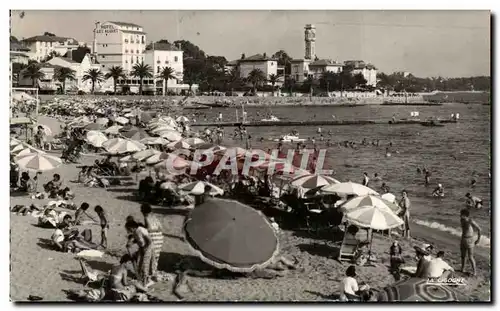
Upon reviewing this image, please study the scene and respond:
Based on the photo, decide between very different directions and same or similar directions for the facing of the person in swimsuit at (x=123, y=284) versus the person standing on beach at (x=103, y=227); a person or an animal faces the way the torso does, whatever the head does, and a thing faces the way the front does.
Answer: very different directions

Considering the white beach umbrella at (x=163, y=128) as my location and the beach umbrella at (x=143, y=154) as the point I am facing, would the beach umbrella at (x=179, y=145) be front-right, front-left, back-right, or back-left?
front-left

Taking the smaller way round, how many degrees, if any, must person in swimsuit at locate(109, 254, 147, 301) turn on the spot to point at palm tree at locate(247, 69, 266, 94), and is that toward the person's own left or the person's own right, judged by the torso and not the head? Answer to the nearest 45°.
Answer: approximately 45° to the person's own left
